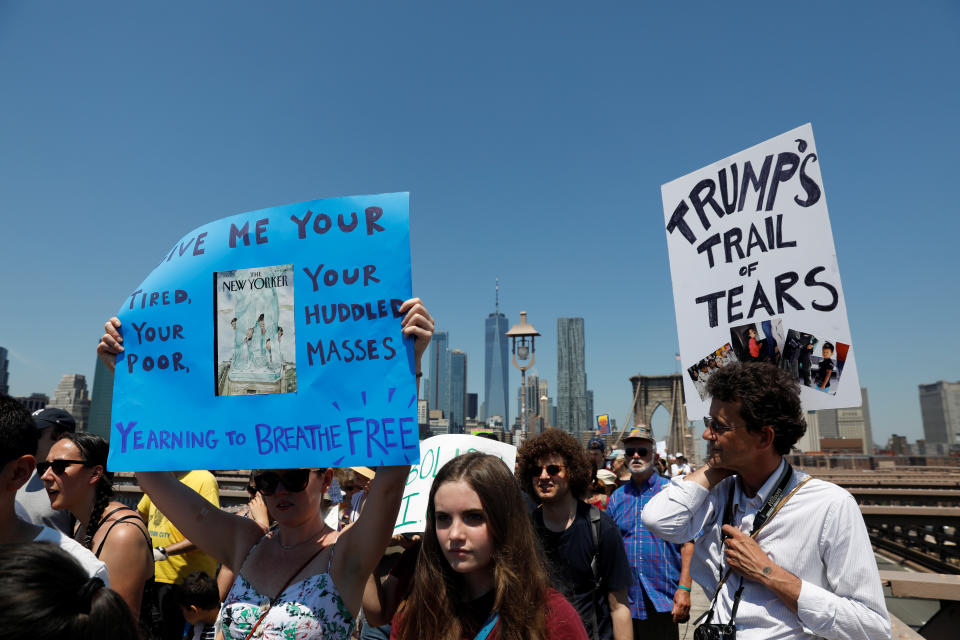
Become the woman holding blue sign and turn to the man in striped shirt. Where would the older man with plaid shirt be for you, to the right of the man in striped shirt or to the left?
left

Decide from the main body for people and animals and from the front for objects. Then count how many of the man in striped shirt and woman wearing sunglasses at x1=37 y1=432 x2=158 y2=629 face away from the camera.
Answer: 0

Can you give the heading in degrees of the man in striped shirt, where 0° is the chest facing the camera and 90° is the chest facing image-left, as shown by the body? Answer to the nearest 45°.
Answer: approximately 45°

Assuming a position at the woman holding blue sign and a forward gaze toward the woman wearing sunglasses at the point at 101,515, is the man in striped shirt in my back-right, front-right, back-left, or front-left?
back-right

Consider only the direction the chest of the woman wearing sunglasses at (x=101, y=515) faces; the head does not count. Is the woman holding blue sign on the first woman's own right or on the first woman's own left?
on the first woman's own left

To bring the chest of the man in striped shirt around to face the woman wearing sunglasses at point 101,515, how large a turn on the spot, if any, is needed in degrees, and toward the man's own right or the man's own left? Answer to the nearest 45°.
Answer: approximately 45° to the man's own right

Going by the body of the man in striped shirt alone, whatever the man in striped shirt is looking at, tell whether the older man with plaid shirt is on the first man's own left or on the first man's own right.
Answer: on the first man's own right
